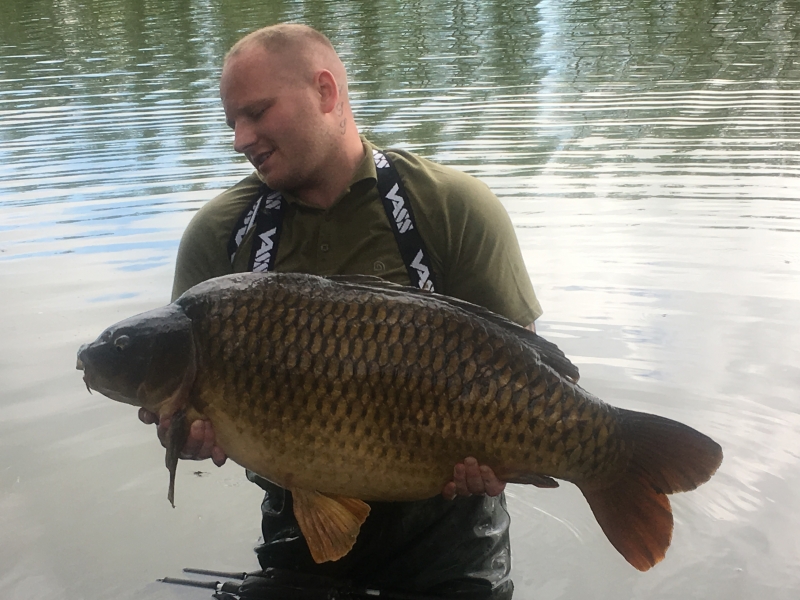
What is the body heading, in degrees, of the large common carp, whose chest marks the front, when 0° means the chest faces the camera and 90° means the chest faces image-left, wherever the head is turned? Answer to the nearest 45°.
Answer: approximately 90°
